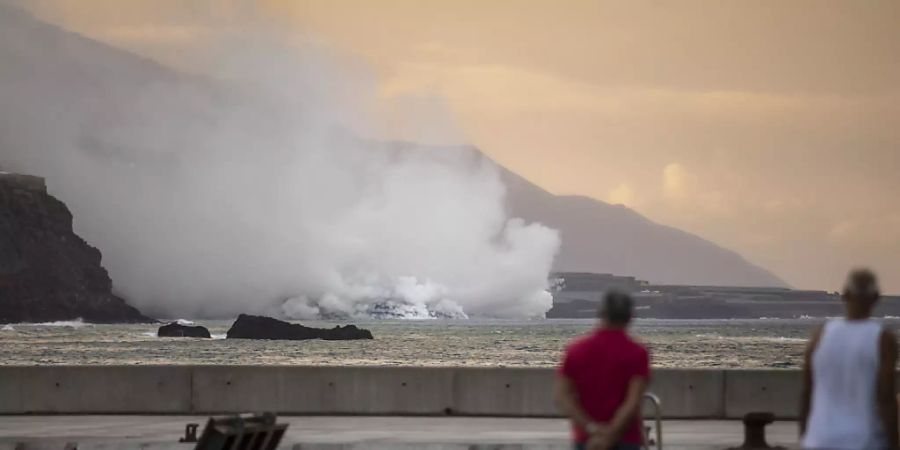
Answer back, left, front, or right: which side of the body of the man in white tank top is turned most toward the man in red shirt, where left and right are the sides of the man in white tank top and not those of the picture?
left

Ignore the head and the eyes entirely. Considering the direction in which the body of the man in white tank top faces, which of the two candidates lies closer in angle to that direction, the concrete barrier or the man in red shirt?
the concrete barrier

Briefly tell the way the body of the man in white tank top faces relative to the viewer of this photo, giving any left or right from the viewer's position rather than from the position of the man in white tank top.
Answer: facing away from the viewer

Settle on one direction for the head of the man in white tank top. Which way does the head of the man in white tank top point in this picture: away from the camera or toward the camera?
away from the camera

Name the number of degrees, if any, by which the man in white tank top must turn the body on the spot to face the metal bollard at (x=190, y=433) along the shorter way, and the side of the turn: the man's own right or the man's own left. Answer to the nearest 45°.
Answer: approximately 45° to the man's own left
